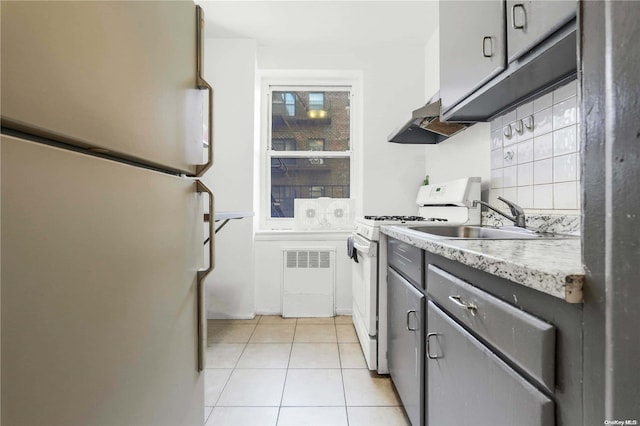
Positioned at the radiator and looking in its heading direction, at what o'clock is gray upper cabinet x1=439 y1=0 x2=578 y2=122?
The gray upper cabinet is roughly at 11 o'clock from the radiator.

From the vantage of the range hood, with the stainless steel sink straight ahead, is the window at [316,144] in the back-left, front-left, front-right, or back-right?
back-right

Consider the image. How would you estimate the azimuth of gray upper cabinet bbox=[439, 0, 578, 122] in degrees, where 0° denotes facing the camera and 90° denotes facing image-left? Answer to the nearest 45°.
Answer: approximately 45°

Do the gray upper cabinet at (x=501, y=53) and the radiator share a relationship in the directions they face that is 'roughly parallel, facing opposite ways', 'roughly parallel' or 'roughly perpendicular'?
roughly perpendicular

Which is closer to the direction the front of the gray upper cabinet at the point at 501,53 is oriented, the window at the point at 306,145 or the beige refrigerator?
the beige refrigerator

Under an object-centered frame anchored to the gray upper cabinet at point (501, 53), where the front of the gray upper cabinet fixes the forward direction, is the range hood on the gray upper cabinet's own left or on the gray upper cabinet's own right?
on the gray upper cabinet's own right

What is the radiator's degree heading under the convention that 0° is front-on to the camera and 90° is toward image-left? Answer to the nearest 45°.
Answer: approximately 0°

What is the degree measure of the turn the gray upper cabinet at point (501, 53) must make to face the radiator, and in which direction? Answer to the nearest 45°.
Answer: approximately 90° to its right

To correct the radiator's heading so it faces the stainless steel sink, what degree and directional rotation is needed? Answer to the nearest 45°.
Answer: approximately 45° to its left
